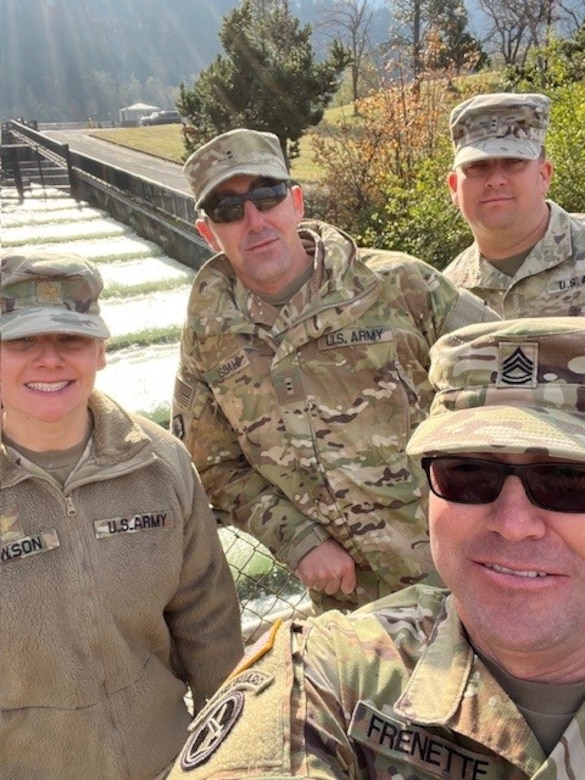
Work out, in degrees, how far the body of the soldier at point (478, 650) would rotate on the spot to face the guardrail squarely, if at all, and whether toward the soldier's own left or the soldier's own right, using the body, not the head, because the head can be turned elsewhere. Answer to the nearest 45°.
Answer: approximately 180°

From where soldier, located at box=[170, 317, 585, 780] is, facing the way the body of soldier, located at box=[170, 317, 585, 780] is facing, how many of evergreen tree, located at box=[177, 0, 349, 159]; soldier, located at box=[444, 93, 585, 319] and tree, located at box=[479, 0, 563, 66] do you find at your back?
3

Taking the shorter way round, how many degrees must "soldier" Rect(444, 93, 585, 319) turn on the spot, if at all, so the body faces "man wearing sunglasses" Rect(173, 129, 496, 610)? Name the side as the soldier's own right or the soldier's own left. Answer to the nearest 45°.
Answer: approximately 45° to the soldier's own right

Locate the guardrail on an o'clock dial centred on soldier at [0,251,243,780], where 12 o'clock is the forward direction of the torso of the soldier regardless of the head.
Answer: The guardrail is roughly at 6 o'clock from the soldier.

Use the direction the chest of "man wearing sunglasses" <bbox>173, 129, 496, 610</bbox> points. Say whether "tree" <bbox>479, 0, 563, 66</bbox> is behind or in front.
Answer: behind

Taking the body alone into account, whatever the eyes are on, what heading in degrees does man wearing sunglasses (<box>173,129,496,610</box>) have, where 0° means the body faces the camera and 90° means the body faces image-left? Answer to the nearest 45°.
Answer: approximately 0°

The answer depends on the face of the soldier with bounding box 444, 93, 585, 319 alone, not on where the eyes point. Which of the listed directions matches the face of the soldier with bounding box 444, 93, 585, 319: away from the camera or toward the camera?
toward the camera

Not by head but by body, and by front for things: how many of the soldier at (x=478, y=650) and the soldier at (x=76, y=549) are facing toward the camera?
2

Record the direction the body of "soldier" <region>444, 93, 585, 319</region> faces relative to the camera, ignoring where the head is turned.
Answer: toward the camera

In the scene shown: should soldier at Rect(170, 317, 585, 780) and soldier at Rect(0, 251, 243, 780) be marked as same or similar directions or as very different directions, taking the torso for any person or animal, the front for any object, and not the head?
same or similar directions

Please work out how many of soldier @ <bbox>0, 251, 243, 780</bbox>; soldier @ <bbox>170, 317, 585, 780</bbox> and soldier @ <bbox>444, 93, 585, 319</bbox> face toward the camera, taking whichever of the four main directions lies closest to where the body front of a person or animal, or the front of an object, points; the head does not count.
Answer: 3

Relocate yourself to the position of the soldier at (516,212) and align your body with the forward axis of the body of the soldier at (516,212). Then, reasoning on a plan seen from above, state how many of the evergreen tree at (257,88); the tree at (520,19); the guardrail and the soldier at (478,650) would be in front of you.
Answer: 1

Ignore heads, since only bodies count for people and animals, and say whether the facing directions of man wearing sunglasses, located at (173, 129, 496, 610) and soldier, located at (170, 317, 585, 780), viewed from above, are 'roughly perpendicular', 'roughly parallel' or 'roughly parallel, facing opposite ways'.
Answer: roughly parallel

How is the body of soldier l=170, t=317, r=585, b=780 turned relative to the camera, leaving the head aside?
toward the camera

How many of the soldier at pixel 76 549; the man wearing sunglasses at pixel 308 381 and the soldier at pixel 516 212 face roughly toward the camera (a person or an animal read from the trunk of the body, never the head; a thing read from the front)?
3
